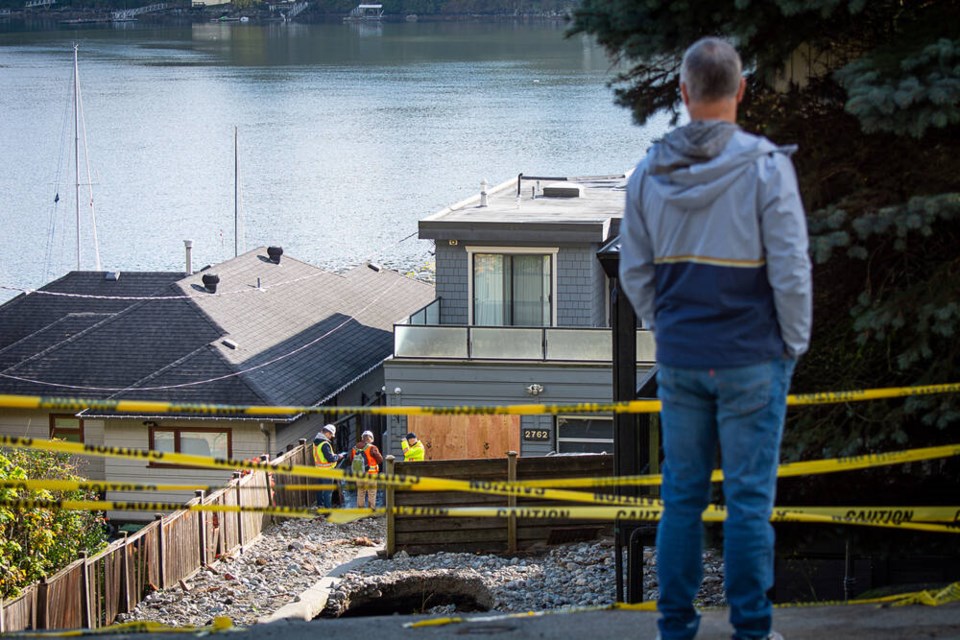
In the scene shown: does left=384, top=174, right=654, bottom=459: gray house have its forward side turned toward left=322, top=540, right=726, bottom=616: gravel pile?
yes

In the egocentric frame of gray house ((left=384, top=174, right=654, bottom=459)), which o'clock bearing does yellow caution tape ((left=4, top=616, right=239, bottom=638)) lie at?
The yellow caution tape is roughly at 12 o'clock from the gray house.

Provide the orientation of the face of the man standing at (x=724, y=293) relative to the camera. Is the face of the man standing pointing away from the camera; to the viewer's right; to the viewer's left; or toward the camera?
away from the camera

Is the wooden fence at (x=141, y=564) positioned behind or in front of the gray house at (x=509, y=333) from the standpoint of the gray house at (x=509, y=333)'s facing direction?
in front

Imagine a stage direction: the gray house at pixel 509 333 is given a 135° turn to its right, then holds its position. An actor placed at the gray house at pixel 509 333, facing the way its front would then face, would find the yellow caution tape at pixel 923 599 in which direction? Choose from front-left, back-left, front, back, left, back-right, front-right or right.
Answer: back-left

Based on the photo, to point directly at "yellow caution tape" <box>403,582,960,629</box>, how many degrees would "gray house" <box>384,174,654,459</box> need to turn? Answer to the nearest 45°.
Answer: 0° — it already faces it

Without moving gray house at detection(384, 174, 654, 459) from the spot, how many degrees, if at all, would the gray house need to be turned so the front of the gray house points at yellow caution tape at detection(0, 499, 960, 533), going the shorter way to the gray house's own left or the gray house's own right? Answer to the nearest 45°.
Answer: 0° — it already faces it

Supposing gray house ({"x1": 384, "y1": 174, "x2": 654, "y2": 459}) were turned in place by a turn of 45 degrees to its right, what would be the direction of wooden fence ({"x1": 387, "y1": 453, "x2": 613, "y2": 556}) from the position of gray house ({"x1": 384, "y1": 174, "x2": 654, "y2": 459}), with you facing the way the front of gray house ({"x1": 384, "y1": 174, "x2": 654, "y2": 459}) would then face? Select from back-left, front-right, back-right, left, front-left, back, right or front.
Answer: front-left

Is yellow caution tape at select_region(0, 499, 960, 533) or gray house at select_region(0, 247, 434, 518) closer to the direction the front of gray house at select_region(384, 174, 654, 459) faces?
the yellow caution tape

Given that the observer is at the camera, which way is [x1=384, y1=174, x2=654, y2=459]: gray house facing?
facing the viewer

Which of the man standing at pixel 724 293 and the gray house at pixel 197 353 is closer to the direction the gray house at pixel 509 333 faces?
the man standing

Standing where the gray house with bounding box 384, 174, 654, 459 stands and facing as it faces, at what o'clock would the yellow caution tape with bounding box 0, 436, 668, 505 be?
The yellow caution tape is roughly at 12 o'clock from the gray house.
